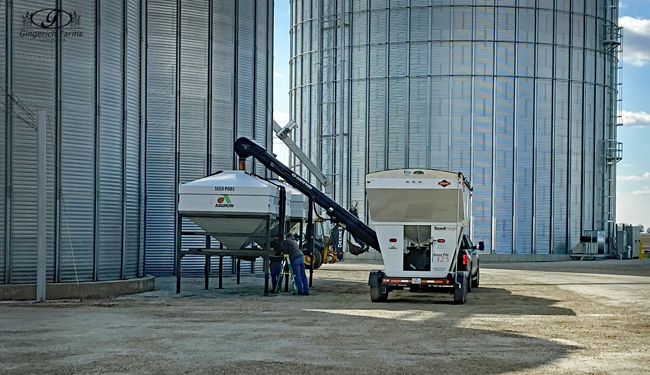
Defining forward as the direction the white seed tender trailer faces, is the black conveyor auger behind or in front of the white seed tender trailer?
in front

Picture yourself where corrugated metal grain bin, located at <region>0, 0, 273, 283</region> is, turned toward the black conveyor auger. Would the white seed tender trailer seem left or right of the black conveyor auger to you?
right

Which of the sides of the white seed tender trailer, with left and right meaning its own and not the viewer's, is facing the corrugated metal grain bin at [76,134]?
left

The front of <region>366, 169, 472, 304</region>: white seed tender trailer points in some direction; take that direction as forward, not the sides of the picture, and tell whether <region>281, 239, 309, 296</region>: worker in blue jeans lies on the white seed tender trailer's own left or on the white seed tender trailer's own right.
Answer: on the white seed tender trailer's own left

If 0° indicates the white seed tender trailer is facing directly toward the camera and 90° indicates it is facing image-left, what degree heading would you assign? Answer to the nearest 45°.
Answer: approximately 180°

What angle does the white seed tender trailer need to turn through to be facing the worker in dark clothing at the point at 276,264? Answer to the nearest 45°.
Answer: approximately 45° to its left
